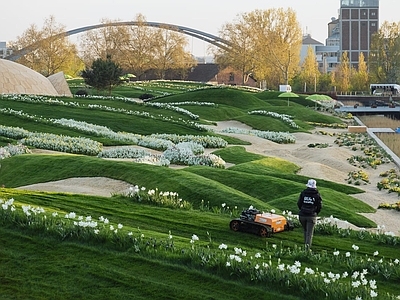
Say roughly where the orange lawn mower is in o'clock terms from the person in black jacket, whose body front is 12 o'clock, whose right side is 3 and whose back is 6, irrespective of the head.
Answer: The orange lawn mower is roughly at 10 o'clock from the person in black jacket.
